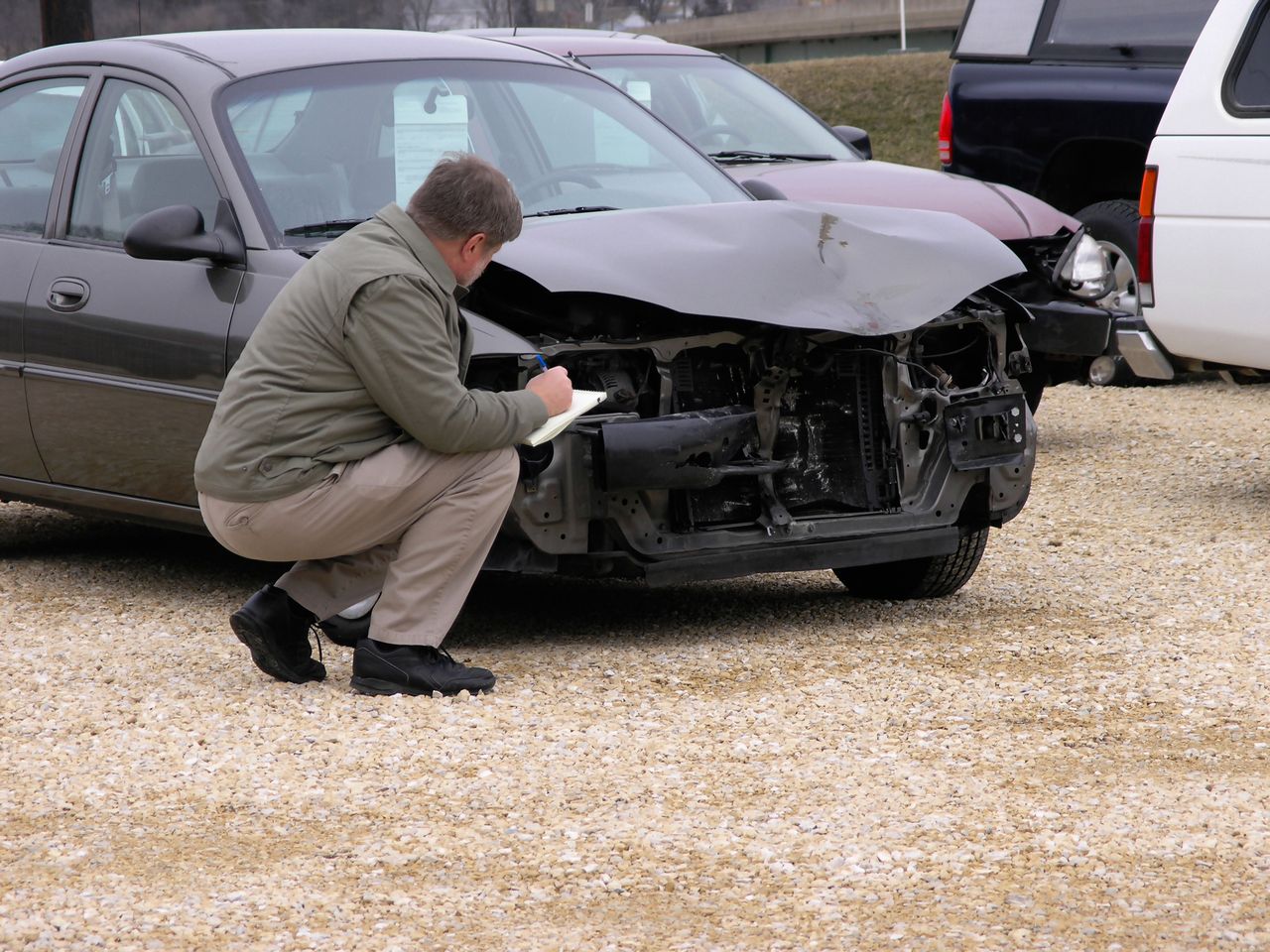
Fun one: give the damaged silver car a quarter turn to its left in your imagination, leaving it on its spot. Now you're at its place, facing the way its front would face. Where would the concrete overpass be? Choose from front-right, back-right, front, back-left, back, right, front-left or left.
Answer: front-left

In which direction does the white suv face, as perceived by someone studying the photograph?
facing to the right of the viewer

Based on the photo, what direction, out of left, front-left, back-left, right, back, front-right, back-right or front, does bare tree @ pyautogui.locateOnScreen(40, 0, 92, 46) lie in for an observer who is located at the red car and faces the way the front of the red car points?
back

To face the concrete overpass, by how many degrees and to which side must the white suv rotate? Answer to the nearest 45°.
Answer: approximately 90° to its left

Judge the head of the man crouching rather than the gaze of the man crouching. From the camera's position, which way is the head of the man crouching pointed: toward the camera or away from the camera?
away from the camera

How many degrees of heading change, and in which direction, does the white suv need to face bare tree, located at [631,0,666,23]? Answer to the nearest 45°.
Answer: approximately 90° to its left

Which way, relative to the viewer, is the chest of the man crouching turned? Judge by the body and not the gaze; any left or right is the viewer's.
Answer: facing to the right of the viewer

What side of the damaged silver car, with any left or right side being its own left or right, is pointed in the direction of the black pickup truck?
left

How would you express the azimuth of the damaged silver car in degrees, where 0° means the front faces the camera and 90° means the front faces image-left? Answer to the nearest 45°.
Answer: approximately 315°

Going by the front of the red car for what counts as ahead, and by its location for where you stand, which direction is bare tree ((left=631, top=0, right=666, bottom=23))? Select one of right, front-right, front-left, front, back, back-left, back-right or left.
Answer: back-left

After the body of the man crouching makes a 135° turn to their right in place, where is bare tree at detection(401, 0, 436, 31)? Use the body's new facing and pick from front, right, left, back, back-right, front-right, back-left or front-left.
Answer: back-right
